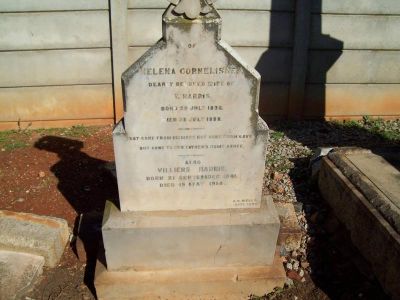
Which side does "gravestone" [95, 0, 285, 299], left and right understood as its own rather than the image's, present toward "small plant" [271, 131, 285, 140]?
back

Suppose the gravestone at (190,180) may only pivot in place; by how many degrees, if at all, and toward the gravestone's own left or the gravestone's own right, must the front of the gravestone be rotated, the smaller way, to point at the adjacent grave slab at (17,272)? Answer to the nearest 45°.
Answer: approximately 90° to the gravestone's own right

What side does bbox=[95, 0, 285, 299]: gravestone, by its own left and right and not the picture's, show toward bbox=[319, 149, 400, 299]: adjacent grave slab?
left

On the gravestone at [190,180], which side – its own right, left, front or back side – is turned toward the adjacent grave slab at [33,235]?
right

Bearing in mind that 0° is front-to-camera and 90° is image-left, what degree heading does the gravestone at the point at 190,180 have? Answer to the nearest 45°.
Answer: approximately 0°
